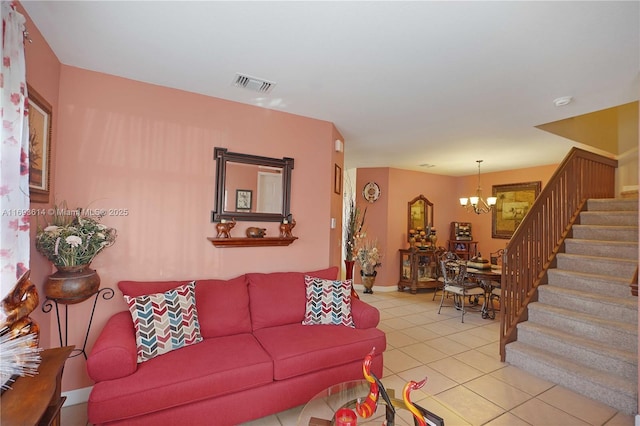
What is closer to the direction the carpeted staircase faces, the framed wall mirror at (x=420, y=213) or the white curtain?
the white curtain

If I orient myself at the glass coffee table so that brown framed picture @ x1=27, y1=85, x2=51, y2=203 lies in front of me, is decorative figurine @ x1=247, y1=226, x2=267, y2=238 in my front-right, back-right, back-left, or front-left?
front-right

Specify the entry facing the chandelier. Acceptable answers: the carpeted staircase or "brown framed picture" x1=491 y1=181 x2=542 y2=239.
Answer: the brown framed picture

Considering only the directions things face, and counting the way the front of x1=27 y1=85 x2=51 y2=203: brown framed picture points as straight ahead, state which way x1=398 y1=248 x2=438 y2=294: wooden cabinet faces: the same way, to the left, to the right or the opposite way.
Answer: to the right

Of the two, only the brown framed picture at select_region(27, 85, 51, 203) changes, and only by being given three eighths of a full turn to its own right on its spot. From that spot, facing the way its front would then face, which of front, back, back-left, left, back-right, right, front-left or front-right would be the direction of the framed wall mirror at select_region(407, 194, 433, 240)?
back-left

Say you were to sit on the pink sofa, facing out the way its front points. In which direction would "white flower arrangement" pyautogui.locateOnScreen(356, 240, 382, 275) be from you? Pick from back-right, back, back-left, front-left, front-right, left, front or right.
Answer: left

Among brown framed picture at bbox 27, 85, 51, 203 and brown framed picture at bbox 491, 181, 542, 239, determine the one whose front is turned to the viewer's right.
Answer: brown framed picture at bbox 27, 85, 51, 203

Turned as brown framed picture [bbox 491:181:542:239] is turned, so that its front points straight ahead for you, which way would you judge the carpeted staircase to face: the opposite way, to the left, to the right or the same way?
the same way

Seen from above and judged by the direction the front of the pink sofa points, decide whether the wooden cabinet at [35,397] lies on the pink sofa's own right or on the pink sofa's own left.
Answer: on the pink sofa's own right

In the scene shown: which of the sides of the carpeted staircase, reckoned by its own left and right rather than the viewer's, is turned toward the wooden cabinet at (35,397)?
front

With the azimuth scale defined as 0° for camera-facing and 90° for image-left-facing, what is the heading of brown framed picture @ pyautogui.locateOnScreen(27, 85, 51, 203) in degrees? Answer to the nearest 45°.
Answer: approximately 270°

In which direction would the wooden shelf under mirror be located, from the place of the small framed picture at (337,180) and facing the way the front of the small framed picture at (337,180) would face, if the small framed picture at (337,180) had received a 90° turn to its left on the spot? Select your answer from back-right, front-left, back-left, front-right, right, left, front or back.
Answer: back-left

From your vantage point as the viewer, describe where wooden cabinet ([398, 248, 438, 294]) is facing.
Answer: facing the viewer and to the right of the viewer

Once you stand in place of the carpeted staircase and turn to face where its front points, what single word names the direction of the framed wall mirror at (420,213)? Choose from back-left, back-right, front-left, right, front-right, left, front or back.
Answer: right

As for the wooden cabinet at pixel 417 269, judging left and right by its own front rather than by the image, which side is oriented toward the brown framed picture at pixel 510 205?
left

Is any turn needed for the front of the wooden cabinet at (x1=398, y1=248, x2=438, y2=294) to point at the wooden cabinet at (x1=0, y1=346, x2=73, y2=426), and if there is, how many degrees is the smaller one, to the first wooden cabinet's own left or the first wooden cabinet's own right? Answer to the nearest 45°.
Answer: approximately 45° to the first wooden cabinet's own right

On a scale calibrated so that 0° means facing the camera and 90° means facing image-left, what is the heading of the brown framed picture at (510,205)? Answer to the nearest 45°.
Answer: approximately 45°

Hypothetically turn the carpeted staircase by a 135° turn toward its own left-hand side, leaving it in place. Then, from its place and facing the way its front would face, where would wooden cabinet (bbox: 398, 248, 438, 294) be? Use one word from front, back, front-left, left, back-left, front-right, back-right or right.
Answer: back-left
